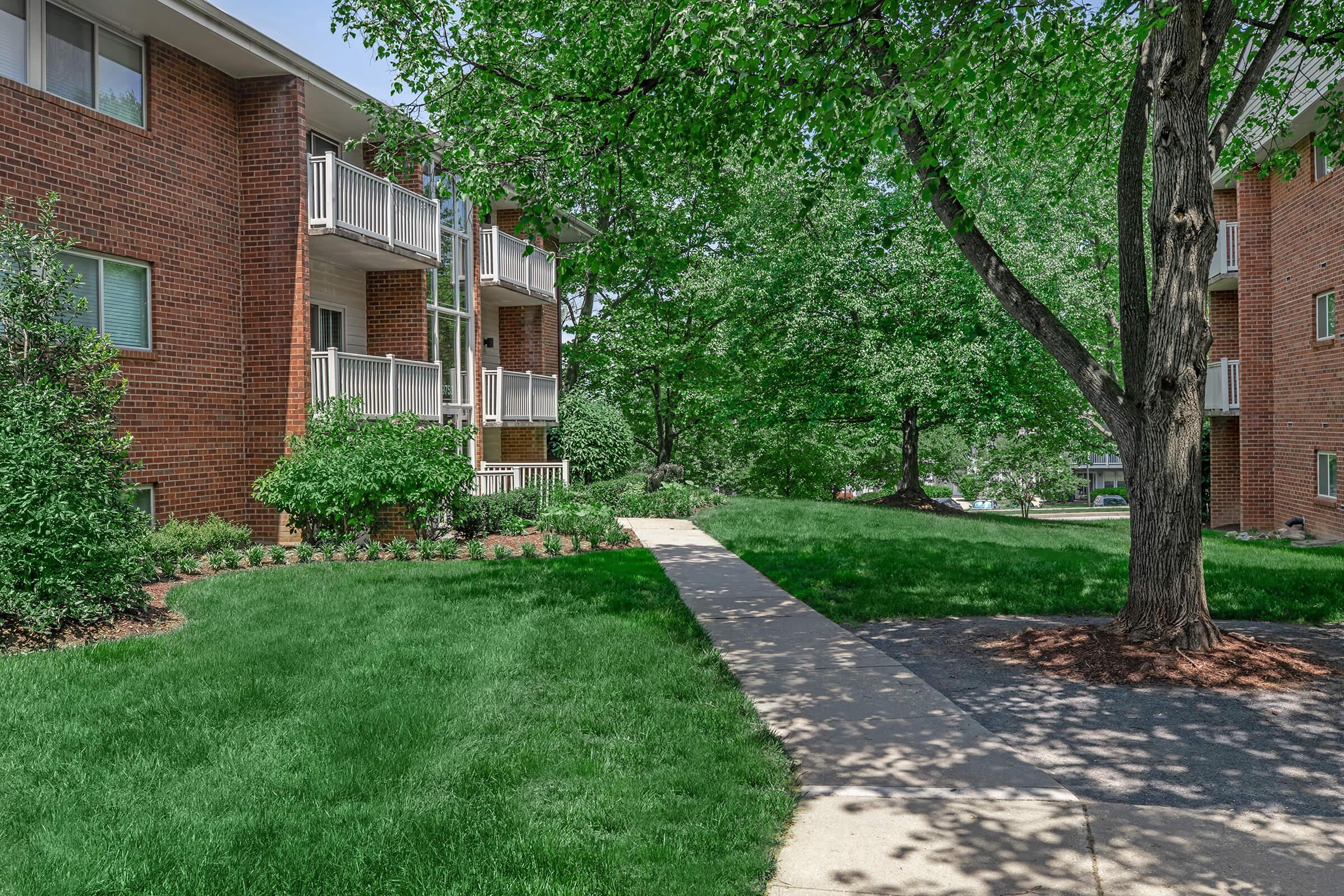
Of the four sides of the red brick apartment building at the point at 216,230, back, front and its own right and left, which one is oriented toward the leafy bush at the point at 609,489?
left

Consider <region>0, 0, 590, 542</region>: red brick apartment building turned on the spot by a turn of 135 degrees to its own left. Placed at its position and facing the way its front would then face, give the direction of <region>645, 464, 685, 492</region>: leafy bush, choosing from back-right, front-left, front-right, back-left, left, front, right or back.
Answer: front-right

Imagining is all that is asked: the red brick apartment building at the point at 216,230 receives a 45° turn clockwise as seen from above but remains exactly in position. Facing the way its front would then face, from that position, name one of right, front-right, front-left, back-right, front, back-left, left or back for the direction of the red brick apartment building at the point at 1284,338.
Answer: left

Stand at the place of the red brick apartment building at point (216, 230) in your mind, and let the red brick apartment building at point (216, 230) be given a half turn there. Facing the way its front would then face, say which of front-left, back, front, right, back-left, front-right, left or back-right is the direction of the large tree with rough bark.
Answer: back

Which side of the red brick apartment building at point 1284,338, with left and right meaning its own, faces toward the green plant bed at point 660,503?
front

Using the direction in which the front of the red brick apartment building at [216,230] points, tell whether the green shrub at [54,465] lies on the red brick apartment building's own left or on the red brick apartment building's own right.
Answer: on the red brick apartment building's own right

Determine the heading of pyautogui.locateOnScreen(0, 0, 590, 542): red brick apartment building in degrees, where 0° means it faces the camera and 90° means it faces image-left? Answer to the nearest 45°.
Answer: approximately 315°

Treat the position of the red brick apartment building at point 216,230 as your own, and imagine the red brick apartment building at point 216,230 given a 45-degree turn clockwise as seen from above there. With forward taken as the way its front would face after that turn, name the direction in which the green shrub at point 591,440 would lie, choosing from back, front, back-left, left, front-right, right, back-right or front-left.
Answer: back-left

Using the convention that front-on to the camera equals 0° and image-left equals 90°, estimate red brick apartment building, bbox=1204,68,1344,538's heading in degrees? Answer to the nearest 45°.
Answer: approximately 45°

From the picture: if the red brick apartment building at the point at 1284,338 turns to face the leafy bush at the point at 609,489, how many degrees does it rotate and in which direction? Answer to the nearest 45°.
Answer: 0° — it already faces it

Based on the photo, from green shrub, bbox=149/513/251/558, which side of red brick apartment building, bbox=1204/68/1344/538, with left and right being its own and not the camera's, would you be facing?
front
